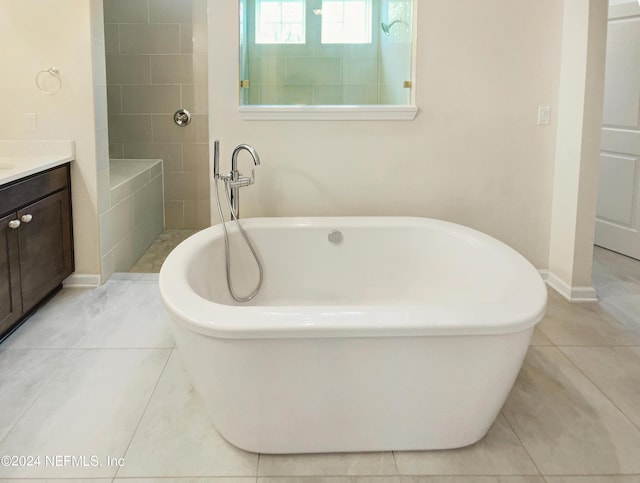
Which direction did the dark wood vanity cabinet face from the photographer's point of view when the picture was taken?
facing the viewer and to the right of the viewer

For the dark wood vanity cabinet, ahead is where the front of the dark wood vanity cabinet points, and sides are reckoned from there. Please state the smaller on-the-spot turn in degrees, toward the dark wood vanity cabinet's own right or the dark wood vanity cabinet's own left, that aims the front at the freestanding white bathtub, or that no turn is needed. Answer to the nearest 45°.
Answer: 0° — it already faces it

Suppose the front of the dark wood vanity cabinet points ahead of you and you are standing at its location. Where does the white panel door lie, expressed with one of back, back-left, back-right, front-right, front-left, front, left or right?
front-left
